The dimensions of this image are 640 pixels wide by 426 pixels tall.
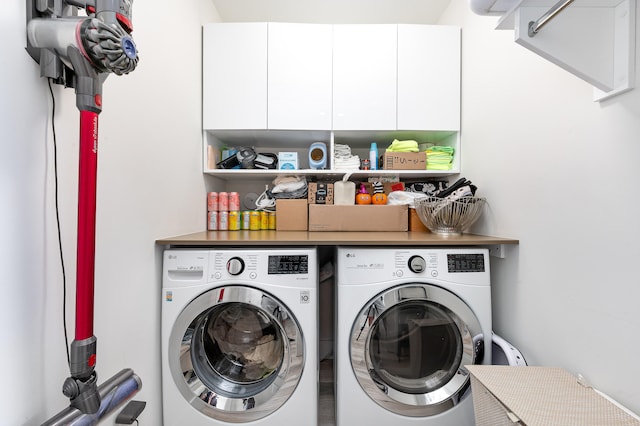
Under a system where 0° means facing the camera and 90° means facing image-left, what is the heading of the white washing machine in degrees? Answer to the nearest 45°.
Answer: approximately 0°

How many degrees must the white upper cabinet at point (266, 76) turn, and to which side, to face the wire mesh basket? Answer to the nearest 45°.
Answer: approximately 45° to its left

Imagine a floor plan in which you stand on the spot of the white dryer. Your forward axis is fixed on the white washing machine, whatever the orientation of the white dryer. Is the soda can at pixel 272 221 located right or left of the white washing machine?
right

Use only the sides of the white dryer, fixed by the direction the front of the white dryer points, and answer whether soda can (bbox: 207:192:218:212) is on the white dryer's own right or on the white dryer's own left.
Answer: on the white dryer's own right

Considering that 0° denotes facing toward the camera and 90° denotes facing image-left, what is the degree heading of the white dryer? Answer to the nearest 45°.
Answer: approximately 0°

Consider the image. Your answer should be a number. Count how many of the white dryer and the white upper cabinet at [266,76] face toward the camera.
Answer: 2

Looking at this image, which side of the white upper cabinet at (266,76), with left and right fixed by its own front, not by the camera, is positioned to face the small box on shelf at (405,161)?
left
